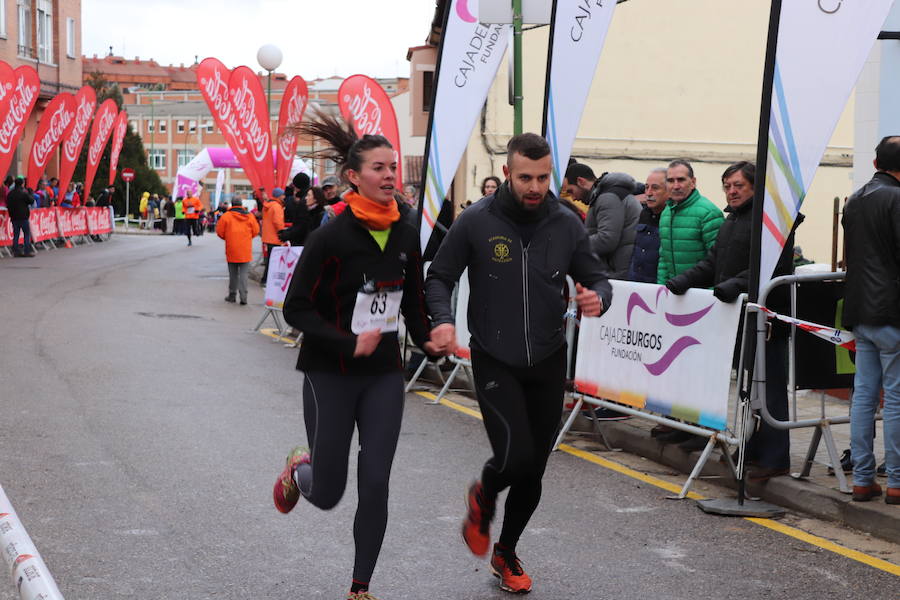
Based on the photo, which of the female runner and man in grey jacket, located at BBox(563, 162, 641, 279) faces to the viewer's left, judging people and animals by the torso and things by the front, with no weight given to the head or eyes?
the man in grey jacket

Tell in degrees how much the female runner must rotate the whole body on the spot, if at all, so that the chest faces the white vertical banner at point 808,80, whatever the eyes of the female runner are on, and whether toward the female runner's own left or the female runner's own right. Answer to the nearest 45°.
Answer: approximately 90° to the female runner's own left

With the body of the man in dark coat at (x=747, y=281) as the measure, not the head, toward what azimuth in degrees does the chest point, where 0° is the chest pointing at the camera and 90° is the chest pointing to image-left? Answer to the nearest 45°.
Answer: approximately 45°

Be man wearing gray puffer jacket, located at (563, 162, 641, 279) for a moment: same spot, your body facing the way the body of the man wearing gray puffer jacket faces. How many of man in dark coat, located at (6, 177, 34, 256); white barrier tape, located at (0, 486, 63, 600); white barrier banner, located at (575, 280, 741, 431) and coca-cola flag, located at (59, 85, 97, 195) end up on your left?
2

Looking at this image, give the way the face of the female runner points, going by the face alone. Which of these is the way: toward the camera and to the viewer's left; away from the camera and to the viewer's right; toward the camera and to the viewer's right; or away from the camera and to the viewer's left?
toward the camera and to the viewer's right

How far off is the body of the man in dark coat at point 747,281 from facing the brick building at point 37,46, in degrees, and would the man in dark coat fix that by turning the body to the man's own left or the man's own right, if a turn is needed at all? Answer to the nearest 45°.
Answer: approximately 90° to the man's own right

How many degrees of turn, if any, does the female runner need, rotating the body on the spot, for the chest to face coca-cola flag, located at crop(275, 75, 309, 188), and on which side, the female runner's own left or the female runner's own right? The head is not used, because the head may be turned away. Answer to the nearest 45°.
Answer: approximately 135° to the female runner's own left

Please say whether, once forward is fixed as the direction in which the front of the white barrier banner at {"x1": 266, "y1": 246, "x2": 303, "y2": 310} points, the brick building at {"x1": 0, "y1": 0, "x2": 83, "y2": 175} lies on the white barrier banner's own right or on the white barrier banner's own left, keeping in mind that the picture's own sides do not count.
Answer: on the white barrier banner's own right

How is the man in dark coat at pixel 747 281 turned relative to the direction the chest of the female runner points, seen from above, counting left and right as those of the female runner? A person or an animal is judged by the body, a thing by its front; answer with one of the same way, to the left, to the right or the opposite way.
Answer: to the right

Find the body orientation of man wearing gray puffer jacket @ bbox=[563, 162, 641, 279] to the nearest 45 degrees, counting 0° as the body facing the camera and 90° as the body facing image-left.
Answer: approximately 90°
